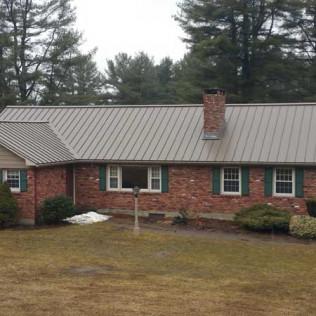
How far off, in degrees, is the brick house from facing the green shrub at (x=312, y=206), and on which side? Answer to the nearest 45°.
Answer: approximately 45° to its left

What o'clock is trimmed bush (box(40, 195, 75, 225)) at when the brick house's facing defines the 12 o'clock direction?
The trimmed bush is roughly at 2 o'clock from the brick house.

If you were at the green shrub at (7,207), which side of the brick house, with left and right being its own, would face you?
right

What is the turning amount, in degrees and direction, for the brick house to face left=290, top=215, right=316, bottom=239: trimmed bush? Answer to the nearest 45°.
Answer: approximately 45° to its left

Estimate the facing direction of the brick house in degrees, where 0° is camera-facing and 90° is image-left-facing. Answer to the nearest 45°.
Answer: approximately 0°
